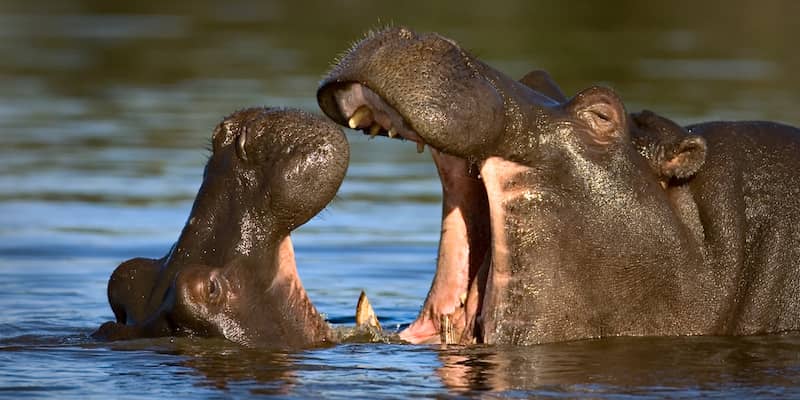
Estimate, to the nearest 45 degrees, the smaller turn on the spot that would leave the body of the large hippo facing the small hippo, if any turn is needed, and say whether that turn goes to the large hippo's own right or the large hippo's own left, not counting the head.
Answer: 0° — it already faces it

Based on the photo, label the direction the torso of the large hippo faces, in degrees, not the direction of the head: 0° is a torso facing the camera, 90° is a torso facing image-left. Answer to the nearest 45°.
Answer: approximately 90°
